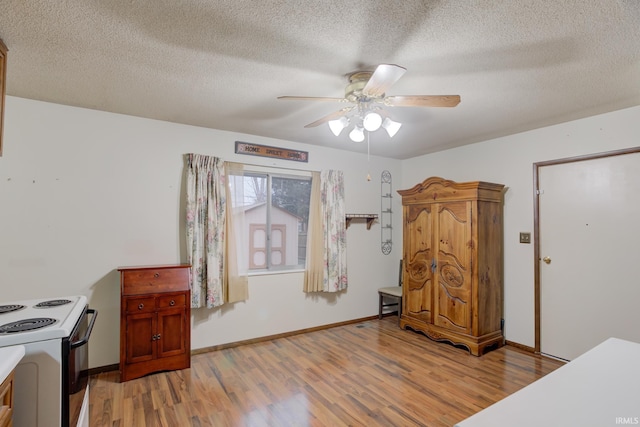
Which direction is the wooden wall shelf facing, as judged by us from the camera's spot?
facing the viewer and to the right of the viewer

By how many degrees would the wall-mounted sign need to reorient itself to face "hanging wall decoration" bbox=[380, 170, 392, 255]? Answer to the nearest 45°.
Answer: approximately 90° to its left

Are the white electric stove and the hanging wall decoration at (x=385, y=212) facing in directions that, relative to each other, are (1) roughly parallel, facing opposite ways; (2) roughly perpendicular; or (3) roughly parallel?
roughly perpendicular

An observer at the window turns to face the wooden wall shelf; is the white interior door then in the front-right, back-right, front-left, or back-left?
front-right

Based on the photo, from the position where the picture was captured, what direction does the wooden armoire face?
facing the viewer and to the left of the viewer

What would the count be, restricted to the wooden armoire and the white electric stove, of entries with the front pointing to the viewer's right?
1

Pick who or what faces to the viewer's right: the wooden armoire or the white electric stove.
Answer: the white electric stove

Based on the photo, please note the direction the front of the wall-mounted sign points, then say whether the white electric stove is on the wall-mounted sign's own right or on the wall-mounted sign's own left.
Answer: on the wall-mounted sign's own right

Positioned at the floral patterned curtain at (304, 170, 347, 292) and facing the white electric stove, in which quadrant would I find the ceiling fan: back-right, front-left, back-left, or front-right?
front-left

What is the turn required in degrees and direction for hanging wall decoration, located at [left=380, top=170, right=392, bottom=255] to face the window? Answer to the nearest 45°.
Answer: approximately 90° to its right

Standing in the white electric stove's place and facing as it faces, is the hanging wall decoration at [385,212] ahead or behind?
ahead

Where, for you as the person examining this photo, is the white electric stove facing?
facing to the right of the viewer

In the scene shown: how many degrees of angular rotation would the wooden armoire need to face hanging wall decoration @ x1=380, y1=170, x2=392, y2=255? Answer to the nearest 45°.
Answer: approximately 90° to its right

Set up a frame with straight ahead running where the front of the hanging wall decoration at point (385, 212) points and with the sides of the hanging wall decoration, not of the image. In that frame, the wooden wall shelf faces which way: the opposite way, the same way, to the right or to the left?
the same way
